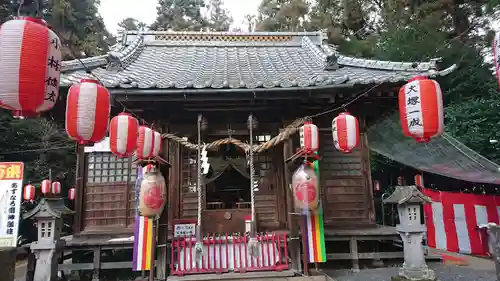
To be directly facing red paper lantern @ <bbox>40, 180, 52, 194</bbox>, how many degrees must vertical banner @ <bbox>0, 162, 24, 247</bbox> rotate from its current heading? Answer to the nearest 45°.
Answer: approximately 180°

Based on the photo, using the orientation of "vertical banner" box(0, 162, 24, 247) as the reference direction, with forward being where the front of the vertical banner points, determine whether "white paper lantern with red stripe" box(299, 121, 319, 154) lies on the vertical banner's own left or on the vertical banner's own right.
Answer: on the vertical banner's own left

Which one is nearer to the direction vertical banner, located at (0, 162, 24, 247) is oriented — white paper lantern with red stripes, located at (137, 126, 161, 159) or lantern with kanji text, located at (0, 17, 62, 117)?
the lantern with kanji text

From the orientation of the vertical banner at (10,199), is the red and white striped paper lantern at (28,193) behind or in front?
behind

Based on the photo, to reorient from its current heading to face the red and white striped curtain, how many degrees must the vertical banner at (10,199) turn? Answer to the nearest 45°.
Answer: approximately 90° to its left

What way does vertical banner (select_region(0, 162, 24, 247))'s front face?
toward the camera

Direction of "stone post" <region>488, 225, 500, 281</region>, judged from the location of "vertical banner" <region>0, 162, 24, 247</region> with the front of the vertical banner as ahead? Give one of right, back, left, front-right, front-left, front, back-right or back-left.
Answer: front-left
